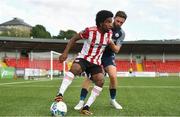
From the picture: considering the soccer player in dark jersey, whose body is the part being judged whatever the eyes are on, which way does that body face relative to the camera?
toward the camera

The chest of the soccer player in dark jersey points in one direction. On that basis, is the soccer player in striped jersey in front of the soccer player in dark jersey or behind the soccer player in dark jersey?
in front

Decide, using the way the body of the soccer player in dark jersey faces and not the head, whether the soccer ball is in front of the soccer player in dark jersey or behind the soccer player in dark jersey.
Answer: in front
